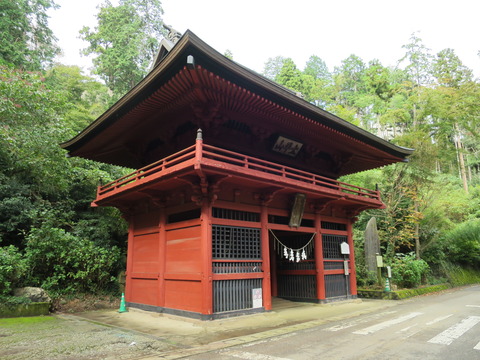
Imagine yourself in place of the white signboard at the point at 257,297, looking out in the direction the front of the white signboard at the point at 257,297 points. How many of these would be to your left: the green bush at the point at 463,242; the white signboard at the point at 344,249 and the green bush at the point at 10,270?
2

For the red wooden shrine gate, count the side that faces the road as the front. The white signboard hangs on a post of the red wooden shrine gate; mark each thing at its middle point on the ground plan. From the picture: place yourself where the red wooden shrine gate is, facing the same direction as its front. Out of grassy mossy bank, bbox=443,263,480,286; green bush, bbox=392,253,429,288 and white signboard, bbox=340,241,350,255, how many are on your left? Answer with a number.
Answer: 3

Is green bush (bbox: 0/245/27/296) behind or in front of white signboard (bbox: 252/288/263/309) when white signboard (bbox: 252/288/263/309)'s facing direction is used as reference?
behind

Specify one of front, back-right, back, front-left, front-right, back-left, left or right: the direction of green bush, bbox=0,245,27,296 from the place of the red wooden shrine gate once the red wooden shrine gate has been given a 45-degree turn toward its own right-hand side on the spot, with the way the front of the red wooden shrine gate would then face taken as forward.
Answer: right

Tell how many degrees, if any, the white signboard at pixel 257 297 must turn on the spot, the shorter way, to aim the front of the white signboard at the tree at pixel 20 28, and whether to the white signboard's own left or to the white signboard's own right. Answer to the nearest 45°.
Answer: approximately 180°

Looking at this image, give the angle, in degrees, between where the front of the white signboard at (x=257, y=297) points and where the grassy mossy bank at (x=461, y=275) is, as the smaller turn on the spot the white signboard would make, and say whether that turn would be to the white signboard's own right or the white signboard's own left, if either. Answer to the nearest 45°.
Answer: approximately 90° to the white signboard's own left

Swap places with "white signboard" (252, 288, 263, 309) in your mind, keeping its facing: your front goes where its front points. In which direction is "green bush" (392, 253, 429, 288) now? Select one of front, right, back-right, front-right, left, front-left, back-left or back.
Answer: left

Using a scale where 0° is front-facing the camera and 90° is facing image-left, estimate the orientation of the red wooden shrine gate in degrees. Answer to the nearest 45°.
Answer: approximately 315°

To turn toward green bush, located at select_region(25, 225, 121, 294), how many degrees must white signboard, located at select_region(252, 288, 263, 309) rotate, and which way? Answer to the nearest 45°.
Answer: approximately 135° to its right

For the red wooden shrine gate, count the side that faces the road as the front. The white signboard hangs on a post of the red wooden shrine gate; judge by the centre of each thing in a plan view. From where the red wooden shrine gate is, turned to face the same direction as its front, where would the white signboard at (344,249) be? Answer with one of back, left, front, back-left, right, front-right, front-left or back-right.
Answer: left

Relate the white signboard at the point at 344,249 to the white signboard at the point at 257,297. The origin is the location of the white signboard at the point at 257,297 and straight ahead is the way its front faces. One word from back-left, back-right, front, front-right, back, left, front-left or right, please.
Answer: left

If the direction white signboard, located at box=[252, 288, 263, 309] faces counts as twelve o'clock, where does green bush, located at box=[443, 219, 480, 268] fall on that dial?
The green bush is roughly at 9 o'clock from the white signboard.
